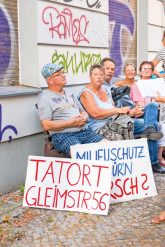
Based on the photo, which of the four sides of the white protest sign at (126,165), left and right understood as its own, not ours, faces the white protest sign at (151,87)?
back

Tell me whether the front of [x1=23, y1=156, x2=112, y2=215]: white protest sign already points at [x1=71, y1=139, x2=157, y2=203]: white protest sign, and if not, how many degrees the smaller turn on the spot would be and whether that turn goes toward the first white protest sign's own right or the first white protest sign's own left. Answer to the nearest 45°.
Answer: approximately 135° to the first white protest sign's own left

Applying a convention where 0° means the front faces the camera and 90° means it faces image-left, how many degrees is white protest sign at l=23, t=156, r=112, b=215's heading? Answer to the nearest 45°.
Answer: approximately 0°

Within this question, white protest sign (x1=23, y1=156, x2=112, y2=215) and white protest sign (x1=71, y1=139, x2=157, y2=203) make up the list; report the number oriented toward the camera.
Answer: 2

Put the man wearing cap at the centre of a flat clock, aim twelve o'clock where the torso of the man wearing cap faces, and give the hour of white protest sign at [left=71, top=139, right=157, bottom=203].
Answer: The white protest sign is roughly at 11 o'clock from the man wearing cap.

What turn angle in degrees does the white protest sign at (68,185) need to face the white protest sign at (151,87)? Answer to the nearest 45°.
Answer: approximately 135° to its left

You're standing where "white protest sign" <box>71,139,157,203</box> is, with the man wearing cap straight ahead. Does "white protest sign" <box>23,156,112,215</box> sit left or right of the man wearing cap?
left

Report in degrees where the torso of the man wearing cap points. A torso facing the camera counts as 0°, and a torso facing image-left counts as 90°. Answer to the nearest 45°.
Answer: approximately 315°

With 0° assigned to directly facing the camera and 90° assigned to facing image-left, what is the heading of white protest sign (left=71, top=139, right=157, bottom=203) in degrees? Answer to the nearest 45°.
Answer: approximately 0°

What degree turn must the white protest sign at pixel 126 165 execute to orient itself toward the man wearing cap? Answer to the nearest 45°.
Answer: approximately 90° to its right
